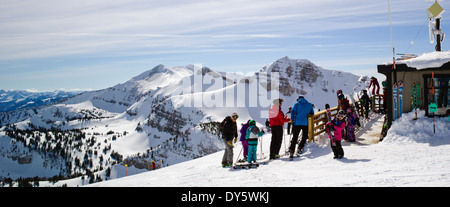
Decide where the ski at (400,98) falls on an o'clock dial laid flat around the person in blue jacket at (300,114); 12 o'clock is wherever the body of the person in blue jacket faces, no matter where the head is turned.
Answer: The ski is roughly at 2 o'clock from the person in blue jacket.

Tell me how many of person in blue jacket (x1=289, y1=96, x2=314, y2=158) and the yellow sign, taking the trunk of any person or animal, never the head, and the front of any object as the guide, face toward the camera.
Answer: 1

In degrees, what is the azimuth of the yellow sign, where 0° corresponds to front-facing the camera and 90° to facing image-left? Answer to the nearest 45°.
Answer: approximately 0°

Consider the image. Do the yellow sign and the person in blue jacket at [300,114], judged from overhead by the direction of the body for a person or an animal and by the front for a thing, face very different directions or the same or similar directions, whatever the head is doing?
very different directions

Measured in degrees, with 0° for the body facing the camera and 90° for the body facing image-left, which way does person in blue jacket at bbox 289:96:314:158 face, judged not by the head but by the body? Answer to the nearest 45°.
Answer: approximately 180°

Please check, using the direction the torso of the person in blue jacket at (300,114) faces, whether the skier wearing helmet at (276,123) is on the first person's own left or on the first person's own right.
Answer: on the first person's own left

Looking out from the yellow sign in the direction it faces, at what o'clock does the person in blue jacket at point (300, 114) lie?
The person in blue jacket is roughly at 1 o'clock from the yellow sign.

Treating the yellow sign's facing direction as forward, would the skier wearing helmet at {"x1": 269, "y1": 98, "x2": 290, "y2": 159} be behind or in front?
in front

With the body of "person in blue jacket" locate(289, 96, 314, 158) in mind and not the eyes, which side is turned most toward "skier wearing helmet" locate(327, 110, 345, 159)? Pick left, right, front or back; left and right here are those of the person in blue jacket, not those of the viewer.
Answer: right

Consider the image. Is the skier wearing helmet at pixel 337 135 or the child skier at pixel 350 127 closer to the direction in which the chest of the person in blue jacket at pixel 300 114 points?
the child skier

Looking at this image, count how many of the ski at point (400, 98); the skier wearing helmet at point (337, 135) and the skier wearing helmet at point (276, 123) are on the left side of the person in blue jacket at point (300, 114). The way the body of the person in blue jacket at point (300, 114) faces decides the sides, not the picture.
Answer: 1
